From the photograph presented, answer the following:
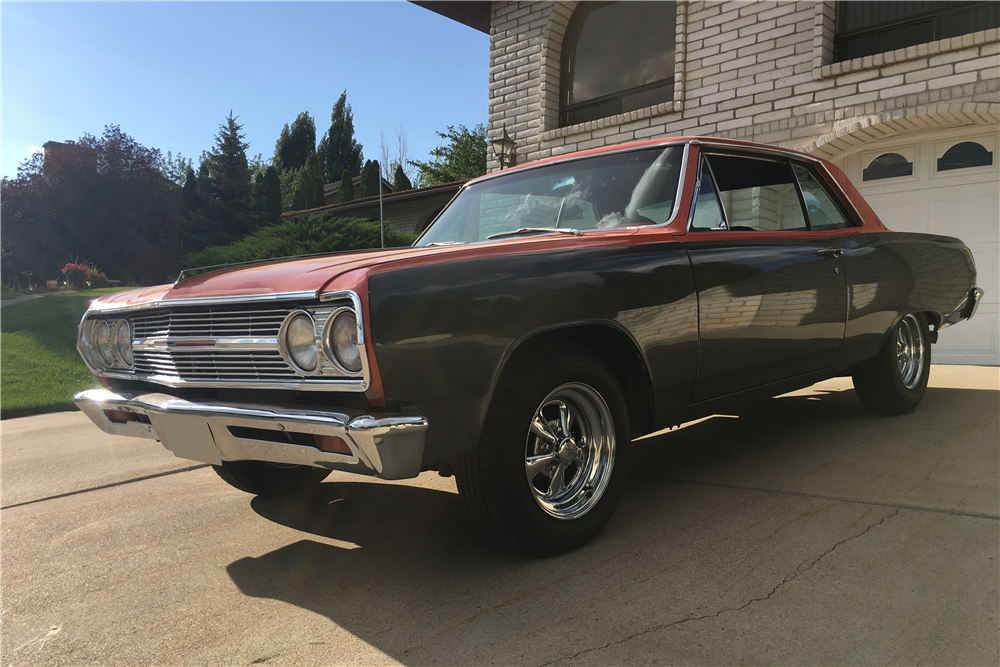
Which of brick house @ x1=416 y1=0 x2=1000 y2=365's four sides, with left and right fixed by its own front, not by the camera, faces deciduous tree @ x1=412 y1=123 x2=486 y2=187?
right

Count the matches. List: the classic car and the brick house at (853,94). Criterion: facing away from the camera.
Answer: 0

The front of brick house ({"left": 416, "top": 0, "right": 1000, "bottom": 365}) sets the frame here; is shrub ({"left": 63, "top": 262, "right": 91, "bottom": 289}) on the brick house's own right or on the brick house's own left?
on the brick house's own right

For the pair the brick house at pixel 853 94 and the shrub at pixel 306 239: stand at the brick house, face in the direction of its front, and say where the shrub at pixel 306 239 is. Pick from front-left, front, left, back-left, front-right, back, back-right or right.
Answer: front-right

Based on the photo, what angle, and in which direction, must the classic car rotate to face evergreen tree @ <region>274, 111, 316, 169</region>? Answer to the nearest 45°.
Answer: approximately 135° to its right

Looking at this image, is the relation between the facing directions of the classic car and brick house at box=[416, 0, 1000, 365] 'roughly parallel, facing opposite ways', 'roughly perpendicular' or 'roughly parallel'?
roughly parallel

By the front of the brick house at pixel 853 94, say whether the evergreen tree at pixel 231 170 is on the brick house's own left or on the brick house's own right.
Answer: on the brick house's own right

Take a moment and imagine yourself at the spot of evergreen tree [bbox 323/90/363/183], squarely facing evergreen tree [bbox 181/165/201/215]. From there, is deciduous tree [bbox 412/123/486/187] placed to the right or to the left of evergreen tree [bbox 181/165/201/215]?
left

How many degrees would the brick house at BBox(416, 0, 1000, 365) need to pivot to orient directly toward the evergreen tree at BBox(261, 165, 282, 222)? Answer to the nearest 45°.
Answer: approximately 90° to its right

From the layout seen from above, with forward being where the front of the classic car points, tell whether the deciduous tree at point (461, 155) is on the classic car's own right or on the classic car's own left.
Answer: on the classic car's own right

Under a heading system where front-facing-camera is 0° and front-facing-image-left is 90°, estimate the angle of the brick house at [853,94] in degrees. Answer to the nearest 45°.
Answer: approximately 45°

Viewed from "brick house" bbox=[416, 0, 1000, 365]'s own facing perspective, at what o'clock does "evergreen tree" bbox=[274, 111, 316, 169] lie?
The evergreen tree is roughly at 3 o'clock from the brick house.

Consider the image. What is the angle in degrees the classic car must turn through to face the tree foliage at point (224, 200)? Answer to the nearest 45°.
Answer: approximately 90° to its right

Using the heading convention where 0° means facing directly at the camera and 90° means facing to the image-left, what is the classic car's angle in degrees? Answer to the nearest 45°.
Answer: approximately 45°

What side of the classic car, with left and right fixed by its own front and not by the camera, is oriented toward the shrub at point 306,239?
right
